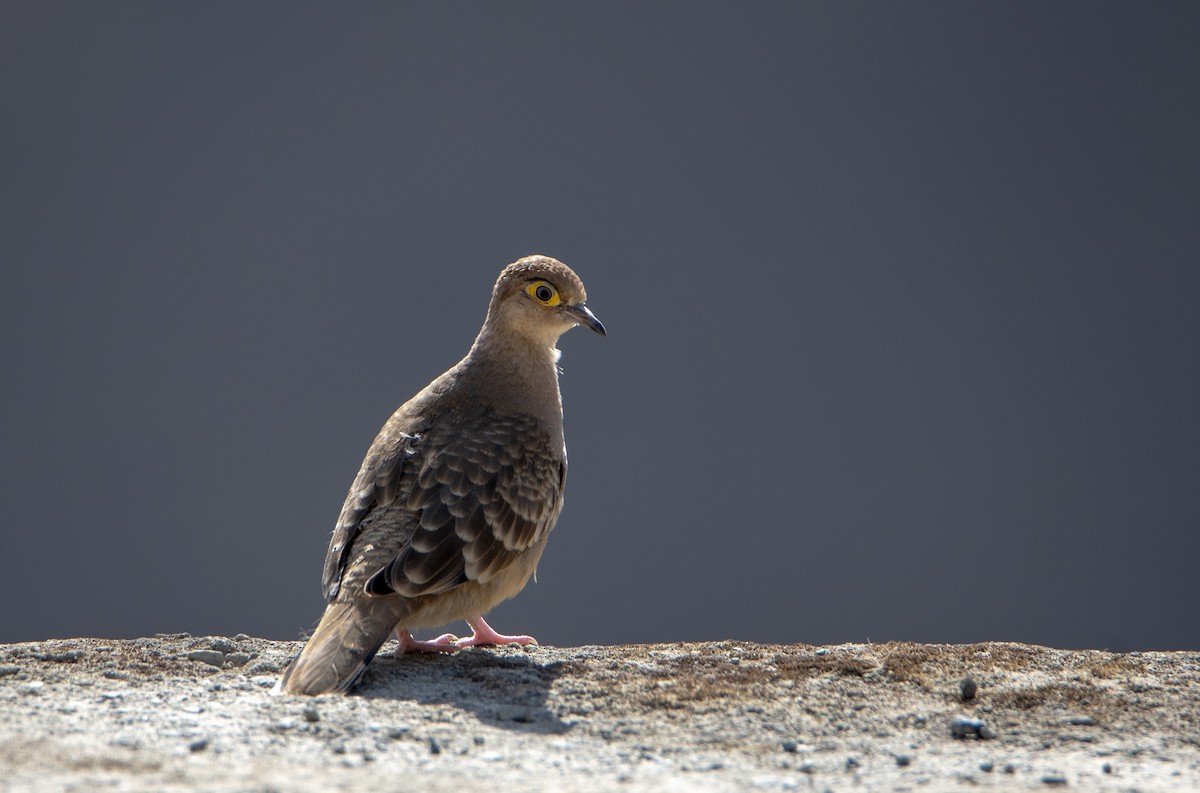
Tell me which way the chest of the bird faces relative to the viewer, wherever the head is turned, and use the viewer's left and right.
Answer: facing away from the viewer and to the right of the viewer

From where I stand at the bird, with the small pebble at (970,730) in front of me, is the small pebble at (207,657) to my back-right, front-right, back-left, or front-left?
back-right

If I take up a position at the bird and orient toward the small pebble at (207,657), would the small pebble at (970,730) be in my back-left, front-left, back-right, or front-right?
back-left

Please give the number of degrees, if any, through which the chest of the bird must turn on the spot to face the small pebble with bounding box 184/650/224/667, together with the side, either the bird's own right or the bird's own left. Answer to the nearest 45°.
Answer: approximately 135° to the bird's own left

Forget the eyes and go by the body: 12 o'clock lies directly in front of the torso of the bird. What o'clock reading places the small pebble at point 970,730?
The small pebble is roughly at 3 o'clock from the bird.
